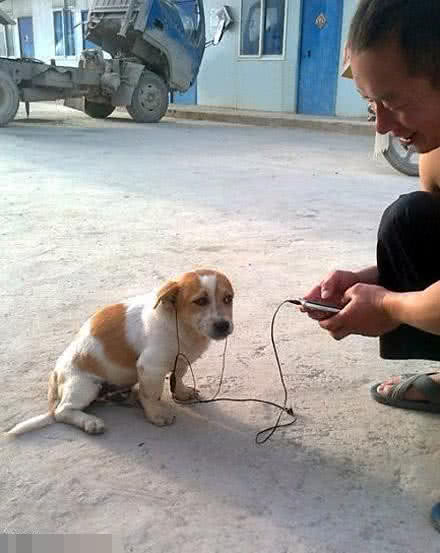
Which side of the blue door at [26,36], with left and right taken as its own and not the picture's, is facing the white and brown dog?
front

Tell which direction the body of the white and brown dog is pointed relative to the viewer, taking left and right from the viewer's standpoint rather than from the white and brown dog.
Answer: facing to the right of the viewer

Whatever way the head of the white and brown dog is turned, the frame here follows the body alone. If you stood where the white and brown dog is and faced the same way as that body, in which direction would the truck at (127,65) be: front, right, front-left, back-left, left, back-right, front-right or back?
left

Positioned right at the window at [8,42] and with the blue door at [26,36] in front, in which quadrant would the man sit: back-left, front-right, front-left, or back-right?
front-right

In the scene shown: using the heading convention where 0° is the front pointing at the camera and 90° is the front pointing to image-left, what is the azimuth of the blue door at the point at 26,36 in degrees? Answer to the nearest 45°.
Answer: approximately 0°

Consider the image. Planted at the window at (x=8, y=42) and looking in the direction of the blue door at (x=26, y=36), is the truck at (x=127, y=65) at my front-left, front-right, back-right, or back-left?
front-right

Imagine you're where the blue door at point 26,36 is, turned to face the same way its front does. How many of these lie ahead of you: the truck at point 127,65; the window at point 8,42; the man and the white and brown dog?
3

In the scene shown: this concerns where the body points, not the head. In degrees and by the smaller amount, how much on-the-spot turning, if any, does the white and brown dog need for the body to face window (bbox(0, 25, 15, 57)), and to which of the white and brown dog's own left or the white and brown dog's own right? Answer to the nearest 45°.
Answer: approximately 90° to the white and brown dog's own left

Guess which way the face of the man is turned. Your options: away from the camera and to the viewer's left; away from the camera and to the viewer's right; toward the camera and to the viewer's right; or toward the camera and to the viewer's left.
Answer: toward the camera and to the viewer's left

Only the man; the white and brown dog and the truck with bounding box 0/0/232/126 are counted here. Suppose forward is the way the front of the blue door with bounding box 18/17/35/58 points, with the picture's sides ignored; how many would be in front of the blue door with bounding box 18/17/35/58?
3

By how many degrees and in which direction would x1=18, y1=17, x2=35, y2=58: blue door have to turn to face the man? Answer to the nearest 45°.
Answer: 0° — it already faces them

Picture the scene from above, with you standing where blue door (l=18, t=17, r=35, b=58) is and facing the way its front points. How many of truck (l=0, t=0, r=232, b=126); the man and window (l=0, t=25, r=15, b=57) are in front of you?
2

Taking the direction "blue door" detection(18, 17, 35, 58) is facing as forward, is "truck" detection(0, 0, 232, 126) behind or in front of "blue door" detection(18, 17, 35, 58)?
in front
